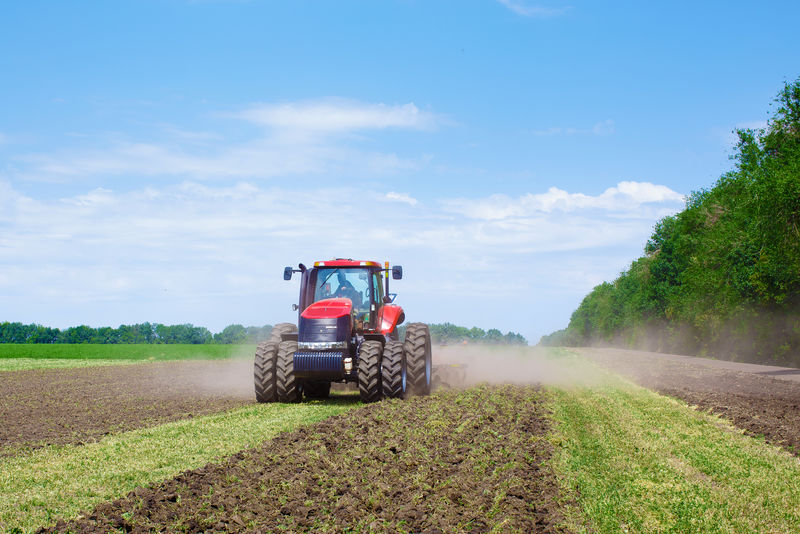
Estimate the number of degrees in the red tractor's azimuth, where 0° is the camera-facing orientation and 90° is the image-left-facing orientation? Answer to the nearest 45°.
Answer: approximately 0°
